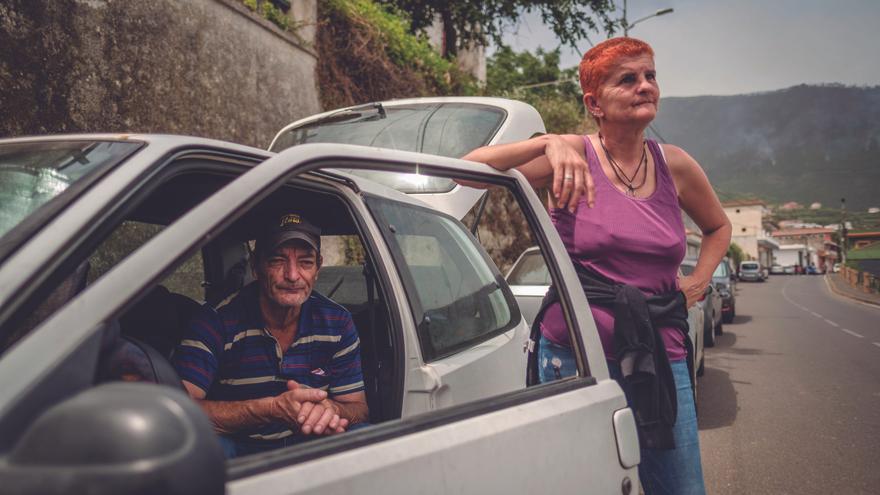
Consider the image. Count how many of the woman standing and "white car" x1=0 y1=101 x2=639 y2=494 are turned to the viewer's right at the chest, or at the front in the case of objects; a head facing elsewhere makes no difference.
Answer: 0

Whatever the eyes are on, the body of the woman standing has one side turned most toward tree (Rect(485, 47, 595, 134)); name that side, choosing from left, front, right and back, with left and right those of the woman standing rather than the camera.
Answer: back

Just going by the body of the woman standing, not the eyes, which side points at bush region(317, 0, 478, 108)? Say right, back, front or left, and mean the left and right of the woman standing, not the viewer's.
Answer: back

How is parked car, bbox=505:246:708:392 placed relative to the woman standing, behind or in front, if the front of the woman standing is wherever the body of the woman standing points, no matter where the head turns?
behind

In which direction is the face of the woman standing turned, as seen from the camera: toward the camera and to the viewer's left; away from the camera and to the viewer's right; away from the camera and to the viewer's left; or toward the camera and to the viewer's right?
toward the camera and to the viewer's right

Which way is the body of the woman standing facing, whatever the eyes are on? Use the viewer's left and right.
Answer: facing the viewer

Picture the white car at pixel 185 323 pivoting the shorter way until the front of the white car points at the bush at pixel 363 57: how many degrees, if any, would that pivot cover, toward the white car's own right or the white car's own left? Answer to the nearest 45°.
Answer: approximately 135° to the white car's own right

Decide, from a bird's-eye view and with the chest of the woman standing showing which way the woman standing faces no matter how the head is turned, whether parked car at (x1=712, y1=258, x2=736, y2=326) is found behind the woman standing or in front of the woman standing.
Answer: behind

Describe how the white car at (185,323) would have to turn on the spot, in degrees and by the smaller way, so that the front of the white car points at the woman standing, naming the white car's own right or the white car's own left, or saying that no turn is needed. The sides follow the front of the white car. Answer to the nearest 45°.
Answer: approximately 135° to the white car's own left

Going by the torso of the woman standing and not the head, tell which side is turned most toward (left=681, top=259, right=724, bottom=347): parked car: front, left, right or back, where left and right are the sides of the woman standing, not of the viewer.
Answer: back

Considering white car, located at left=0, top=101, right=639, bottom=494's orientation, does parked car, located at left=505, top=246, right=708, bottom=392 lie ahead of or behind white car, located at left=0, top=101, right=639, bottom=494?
behind

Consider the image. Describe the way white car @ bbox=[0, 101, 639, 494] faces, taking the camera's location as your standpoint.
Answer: facing the viewer and to the left of the viewer

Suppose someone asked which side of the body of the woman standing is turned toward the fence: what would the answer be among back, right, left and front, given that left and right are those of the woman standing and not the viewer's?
back

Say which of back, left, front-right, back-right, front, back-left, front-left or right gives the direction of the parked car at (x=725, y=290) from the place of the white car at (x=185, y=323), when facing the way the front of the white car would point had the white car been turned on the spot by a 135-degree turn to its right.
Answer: front-right
